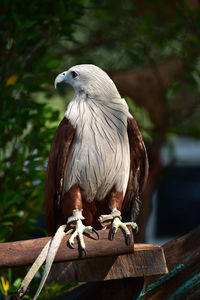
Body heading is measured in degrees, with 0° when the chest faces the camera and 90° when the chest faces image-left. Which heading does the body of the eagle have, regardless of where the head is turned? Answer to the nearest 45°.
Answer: approximately 0°
